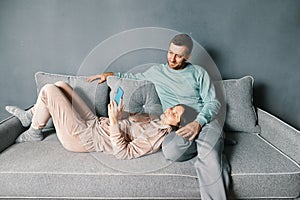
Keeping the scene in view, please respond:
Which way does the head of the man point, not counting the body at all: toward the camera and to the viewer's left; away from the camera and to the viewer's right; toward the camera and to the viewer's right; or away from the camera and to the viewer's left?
toward the camera and to the viewer's left

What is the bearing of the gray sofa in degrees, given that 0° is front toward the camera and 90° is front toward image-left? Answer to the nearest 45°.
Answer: approximately 0°
